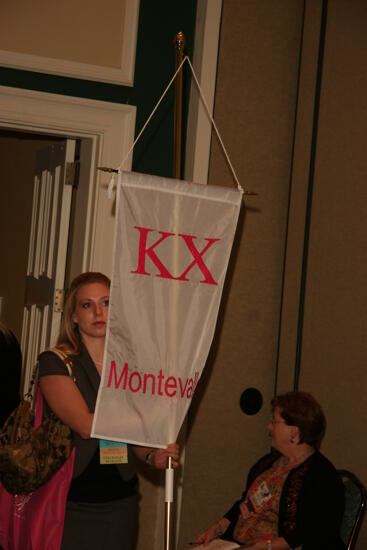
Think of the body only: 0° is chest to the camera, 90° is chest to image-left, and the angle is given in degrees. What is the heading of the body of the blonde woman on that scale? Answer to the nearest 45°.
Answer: approximately 315°

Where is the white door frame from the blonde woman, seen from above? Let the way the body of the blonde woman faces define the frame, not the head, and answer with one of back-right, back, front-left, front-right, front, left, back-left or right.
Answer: back-left

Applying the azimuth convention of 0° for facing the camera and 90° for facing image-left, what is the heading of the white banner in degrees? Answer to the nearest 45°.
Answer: approximately 0°

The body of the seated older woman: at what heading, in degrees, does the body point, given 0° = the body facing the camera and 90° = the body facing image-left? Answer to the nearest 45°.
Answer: approximately 45°

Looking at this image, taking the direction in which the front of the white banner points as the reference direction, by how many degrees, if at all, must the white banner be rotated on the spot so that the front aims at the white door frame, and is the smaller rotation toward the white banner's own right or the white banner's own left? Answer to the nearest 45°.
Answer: approximately 180°

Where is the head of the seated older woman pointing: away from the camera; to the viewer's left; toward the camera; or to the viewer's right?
to the viewer's left

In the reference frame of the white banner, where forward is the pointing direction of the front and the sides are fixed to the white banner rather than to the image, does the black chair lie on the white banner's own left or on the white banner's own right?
on the white banner's own left

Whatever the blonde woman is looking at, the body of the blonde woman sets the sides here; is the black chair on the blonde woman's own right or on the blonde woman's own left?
on the blonde woman's own left

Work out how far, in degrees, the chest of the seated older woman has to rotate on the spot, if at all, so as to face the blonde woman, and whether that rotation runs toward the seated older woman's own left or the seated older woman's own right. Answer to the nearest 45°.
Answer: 0° — they already face them
